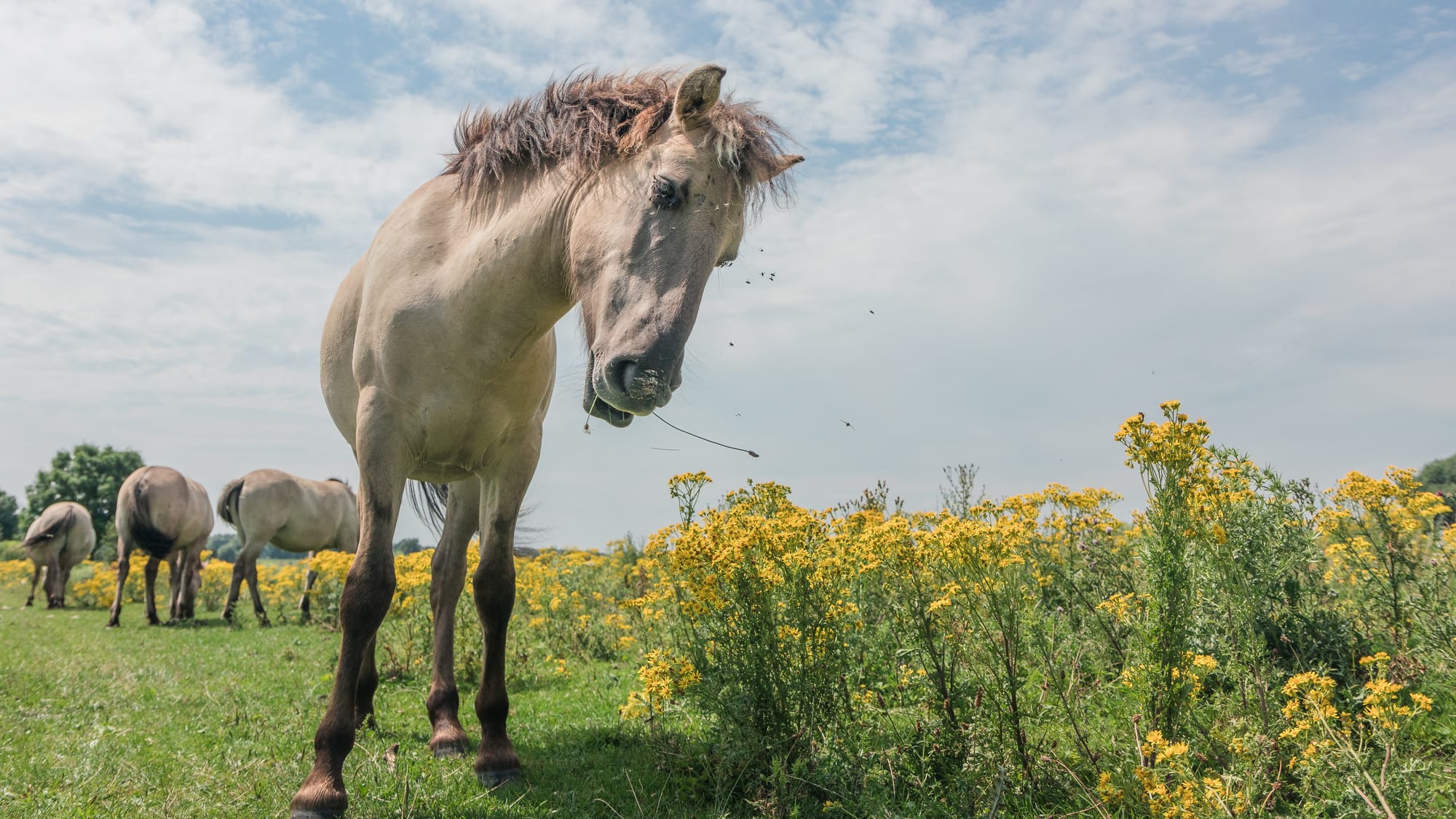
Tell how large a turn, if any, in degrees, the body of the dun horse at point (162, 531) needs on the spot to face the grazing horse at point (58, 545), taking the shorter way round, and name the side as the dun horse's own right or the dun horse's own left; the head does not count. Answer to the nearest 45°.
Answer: approximately 45° to the dun horse's own left

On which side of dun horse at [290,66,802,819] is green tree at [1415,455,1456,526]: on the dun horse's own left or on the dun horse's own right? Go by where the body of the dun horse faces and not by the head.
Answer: on the dun horse's own left

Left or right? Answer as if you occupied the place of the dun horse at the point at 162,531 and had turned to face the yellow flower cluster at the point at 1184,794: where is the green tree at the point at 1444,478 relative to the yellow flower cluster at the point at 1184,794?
left

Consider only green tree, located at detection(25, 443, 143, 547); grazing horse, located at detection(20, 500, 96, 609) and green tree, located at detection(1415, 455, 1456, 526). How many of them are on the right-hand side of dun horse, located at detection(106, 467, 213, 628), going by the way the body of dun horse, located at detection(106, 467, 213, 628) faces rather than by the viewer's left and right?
1

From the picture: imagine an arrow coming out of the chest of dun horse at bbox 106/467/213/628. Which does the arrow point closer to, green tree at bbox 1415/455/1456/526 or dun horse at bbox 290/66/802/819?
the green tree

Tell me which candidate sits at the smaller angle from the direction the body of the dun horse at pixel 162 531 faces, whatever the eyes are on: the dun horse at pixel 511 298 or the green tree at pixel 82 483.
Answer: the green tree

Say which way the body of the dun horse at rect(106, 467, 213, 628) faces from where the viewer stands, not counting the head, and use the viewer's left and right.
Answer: facing away from the viewer and to the right of the viewer

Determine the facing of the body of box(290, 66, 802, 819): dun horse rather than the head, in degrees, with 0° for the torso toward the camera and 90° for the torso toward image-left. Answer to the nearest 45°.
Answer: approximately 0°

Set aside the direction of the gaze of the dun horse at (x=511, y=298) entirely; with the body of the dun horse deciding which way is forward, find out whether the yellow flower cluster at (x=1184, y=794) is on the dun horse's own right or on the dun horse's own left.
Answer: on the dun horse's own left

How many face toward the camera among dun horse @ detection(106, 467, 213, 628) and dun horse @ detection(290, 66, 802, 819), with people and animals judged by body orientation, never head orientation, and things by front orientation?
1

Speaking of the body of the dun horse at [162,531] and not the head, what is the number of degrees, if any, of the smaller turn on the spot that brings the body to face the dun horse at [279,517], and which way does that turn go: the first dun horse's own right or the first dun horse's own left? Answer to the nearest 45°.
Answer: approximately 45° to the first dun horse's own right
